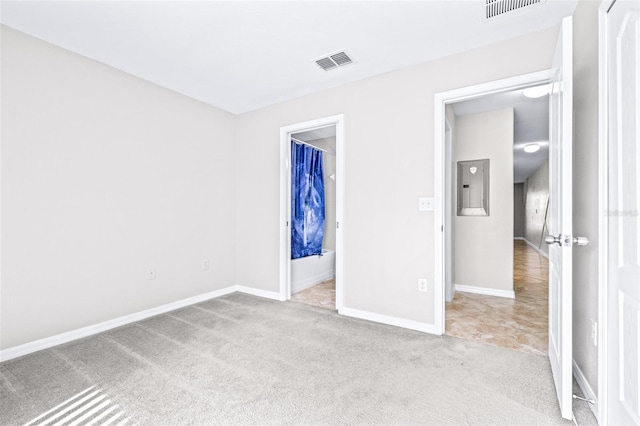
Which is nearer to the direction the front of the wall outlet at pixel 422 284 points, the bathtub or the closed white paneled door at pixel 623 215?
the closed white paneled door

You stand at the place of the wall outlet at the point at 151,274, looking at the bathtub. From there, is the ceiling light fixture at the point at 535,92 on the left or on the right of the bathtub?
right

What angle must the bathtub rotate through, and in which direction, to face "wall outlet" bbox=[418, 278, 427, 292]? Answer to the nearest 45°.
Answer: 0° — it already faces it

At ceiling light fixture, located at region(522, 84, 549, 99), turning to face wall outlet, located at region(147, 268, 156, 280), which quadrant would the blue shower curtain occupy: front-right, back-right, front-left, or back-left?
front-right

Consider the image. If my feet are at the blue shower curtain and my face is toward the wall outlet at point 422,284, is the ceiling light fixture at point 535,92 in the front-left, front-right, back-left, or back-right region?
front-left

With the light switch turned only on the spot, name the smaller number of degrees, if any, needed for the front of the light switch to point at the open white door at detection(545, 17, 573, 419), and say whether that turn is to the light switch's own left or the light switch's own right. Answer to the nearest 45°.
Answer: approximately 45° to the light switch's own left

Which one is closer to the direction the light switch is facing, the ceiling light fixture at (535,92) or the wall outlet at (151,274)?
the wall outlet

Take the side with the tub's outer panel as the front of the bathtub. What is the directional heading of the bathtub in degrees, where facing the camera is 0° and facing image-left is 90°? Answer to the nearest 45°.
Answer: approximately 315°

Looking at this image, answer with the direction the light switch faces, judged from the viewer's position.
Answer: facing the viewer

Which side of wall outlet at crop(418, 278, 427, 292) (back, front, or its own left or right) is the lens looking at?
front

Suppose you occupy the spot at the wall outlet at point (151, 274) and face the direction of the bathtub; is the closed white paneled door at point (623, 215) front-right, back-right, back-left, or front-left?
front-right

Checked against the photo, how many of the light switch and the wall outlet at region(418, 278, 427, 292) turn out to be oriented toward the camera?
2

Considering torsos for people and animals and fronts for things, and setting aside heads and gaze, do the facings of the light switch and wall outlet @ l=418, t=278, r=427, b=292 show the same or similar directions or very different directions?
same or similar directions
